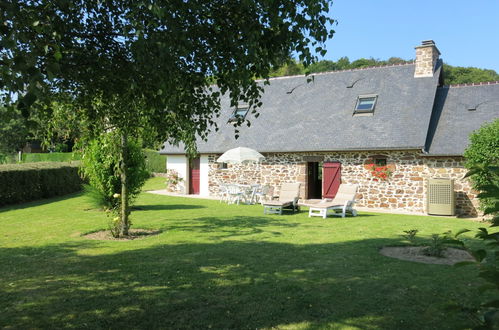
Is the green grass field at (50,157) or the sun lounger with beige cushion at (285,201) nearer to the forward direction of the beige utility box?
the sun lounger with beige cushion

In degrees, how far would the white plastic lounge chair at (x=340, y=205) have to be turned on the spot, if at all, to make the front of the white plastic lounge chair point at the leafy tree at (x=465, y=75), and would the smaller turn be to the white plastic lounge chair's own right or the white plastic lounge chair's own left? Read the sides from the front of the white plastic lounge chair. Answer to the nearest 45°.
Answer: approximately 180°

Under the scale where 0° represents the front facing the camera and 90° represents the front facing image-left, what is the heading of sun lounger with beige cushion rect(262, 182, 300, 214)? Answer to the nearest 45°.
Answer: approximately 45°

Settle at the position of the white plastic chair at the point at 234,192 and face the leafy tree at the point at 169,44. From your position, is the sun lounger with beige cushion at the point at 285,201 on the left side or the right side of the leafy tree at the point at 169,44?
left

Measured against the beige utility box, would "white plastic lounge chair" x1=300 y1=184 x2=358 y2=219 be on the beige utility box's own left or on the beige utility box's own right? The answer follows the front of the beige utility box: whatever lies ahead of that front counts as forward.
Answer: on the beige utility box's own right

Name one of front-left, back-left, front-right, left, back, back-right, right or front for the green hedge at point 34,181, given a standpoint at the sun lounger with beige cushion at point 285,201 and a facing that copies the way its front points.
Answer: front-right

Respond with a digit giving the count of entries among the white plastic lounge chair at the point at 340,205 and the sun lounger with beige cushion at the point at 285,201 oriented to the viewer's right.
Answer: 0

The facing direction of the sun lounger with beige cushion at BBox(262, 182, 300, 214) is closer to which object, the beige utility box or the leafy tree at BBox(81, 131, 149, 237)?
the leafy tree

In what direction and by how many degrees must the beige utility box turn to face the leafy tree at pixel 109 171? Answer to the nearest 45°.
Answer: approximately 45° to its right

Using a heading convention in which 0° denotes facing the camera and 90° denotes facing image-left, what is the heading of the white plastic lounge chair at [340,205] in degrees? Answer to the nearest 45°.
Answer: approximately 45°

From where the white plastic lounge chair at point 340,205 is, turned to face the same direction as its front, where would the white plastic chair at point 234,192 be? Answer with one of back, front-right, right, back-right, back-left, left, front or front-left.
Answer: right

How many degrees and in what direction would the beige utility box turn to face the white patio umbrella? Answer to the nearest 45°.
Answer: approximately 90° to its right

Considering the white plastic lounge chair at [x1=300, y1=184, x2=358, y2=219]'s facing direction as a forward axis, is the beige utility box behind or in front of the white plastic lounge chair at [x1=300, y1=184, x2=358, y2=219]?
behind

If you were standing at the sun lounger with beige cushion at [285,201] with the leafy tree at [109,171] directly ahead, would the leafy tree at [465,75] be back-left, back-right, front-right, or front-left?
back-right
